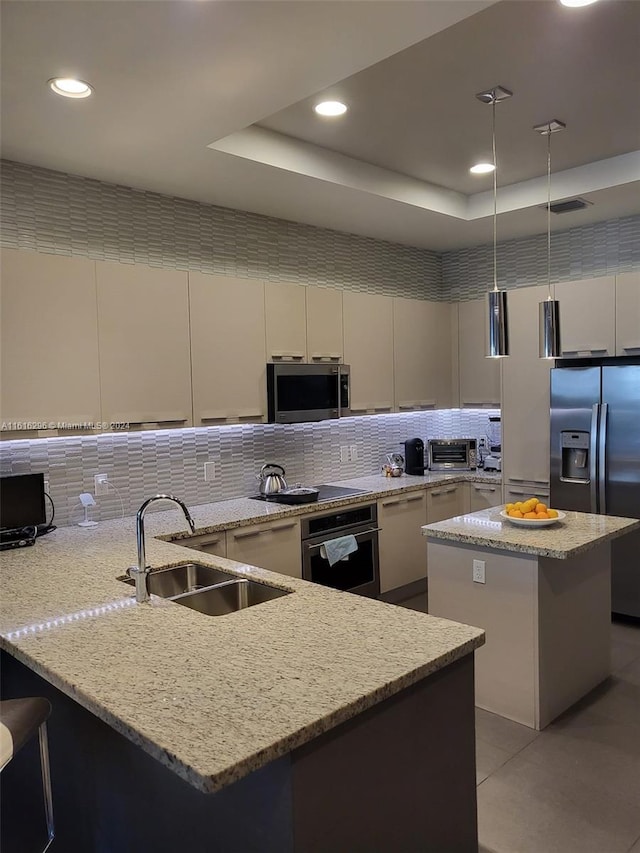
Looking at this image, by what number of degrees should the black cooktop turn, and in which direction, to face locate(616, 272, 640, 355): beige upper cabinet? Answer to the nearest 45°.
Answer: approximately 45° to its left

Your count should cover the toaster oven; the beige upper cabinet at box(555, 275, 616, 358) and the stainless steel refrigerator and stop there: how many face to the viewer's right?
0

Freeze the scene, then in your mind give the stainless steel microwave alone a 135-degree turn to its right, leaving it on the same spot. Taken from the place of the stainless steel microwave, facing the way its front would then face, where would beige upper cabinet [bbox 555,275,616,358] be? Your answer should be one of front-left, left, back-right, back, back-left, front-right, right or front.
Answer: back

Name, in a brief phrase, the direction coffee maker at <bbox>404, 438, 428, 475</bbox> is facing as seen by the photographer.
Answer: facing the viewer and to the right of the viewer

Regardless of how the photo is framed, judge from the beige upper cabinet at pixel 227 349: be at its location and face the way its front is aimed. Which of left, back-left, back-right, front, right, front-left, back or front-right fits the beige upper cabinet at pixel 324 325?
left

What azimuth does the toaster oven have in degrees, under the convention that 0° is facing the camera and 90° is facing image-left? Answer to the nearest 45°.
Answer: approximately 0°

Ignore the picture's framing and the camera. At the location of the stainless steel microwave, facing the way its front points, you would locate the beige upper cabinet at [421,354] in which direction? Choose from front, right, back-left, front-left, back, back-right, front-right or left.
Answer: left

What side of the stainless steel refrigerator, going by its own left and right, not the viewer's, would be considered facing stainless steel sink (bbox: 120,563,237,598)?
front

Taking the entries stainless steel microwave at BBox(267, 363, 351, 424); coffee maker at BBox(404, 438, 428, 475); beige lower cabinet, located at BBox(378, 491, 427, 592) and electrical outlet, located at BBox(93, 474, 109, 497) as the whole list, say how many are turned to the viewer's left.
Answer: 0

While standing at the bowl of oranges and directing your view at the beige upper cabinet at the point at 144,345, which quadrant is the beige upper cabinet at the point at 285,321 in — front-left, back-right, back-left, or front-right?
front-right

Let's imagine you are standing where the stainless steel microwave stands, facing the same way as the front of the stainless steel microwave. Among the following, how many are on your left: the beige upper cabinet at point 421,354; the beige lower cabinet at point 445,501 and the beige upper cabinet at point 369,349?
3

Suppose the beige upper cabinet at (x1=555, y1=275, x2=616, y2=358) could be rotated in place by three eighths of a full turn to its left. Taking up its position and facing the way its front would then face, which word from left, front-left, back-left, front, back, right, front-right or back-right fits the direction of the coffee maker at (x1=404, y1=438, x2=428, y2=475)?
back

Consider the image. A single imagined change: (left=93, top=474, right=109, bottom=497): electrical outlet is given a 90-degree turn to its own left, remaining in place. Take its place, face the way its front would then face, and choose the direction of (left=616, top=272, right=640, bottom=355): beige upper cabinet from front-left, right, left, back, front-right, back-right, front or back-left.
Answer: front-right

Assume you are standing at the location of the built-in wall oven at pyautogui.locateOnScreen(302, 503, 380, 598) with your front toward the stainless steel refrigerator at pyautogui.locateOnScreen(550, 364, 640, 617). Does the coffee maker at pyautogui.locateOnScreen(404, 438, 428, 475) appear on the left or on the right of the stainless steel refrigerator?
left

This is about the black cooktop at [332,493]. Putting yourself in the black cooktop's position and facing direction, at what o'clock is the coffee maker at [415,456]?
The coffee maker is roughly at 9 o'clock from the black cooktop.

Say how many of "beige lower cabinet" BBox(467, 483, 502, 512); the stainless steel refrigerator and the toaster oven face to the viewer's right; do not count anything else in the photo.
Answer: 0
